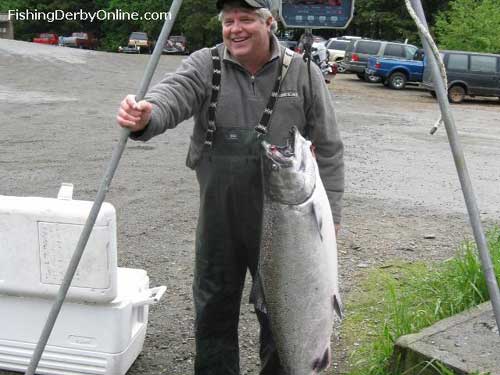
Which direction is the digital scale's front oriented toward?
toward the camera

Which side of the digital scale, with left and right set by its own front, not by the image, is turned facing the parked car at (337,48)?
back

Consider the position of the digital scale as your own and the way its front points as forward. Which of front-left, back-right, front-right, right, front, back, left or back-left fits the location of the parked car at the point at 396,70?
back

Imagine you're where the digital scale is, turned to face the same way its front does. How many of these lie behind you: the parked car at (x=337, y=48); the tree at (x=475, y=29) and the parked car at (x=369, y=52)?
3

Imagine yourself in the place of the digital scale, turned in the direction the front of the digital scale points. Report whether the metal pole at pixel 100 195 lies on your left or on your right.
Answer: on your right

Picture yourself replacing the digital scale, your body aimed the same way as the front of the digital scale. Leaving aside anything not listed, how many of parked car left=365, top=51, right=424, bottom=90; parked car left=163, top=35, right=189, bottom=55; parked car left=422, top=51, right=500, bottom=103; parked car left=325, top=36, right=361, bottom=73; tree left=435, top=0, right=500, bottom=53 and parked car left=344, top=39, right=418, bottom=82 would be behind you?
6

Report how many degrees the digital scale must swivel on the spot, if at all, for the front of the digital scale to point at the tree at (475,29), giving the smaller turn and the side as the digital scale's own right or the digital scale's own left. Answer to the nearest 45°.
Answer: approximately 180°

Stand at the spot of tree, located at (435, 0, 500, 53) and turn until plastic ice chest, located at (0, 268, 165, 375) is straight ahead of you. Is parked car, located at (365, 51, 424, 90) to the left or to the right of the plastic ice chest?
right

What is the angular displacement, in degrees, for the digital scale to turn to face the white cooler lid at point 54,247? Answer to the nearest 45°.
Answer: approximately 90° to its right

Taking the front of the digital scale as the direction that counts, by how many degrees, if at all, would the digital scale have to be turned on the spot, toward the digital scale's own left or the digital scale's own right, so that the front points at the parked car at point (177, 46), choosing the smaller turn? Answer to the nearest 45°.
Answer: approximately 180°

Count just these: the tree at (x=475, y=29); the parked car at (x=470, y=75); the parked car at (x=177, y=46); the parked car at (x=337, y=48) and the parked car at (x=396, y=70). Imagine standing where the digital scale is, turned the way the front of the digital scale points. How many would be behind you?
5

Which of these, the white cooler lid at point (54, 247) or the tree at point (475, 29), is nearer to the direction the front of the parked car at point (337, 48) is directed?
the white cooler lid

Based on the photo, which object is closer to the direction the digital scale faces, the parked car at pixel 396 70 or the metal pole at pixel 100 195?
the metal pole

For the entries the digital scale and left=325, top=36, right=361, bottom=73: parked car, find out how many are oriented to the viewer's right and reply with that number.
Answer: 0
